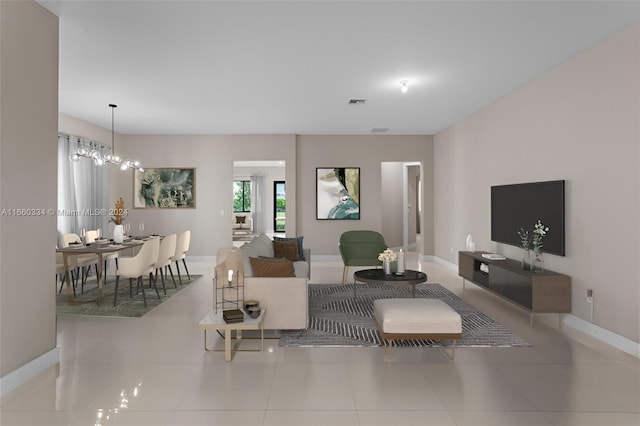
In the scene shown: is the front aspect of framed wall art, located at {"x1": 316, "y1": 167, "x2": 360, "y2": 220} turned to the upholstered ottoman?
yes

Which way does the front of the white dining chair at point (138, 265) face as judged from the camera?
facing away from the viewer and to the left of the viewer

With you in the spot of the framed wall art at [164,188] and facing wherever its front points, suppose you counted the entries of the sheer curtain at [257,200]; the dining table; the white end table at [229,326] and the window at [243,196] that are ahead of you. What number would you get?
2

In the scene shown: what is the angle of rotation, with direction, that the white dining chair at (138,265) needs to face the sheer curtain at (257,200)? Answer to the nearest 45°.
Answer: approximately 90° to its right

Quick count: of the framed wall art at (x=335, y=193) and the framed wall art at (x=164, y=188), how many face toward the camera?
2

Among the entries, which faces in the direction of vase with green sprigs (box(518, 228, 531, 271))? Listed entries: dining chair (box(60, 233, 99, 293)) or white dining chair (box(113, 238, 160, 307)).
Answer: the dining chair

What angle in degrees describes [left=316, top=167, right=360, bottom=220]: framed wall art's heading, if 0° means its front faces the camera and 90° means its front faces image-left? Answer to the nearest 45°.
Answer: approximately 0°

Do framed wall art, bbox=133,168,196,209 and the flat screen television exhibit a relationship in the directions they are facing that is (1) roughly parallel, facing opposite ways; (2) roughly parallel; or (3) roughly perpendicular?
roughly perpendicular

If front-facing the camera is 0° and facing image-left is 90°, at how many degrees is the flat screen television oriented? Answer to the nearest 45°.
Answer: approximately 45°

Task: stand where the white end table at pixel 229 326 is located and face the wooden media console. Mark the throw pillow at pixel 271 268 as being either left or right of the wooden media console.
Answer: left

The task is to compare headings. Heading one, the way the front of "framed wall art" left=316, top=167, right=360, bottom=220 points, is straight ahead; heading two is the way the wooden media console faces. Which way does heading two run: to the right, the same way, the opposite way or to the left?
to the right

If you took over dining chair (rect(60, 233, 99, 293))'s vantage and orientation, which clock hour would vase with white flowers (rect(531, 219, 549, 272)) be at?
The vase with white flowers is roughly at 12 o'clock from the dining chair.
